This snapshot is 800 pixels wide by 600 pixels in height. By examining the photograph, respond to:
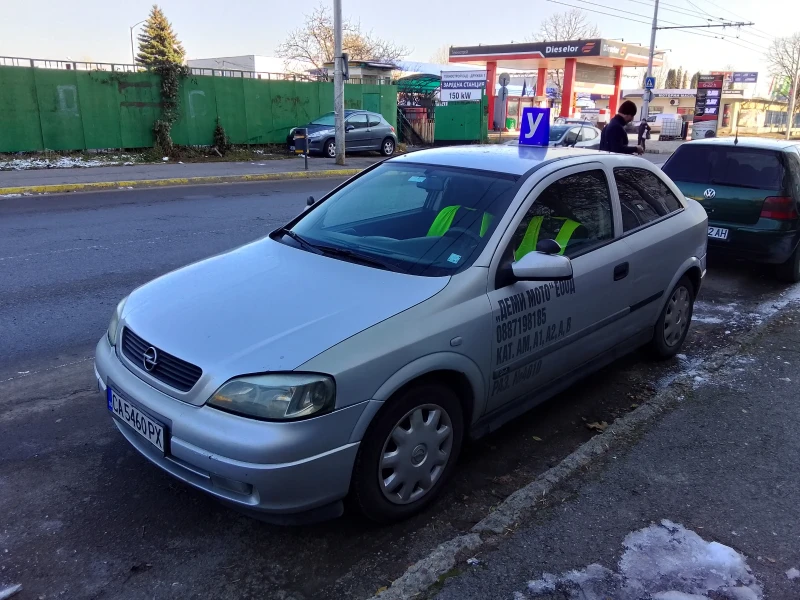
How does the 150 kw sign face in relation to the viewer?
toward the camera

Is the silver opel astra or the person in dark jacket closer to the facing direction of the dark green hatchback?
the person in dark jacket

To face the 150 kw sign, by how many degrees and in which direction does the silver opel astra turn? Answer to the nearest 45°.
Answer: approximately 135° to its right

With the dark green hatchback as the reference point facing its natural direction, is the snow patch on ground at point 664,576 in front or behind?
behind

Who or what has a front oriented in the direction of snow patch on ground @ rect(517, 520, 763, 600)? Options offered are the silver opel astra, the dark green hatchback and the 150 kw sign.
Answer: the 150 kw sign

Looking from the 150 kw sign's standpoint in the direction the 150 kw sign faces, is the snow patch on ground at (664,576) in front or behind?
in front

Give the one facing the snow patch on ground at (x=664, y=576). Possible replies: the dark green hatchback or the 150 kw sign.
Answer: the 150 kw sign
